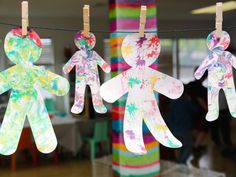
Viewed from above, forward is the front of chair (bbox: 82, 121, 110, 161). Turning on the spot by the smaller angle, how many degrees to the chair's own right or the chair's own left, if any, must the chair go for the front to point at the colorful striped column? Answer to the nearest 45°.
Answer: approximately 135° to the chair's own left

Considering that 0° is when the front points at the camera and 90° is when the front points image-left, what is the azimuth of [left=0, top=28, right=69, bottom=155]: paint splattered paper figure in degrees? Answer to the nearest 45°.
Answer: approximately 0°

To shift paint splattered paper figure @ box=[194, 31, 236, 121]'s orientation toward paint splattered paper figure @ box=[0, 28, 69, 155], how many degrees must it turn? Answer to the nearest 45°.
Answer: approximately 45° to its right
